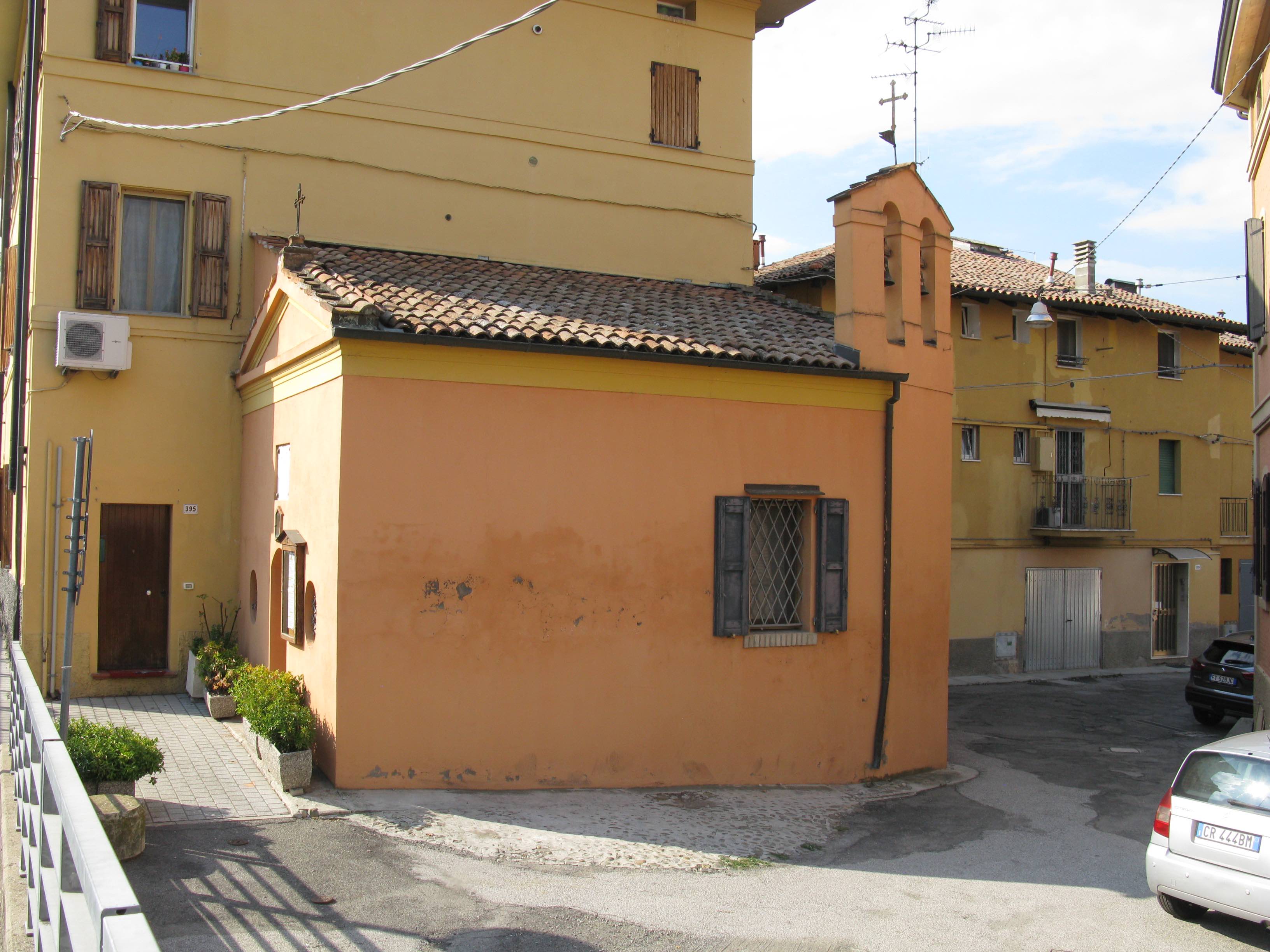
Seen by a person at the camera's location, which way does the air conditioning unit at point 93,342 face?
facing the viewer

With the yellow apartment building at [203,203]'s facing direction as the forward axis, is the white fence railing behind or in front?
in front

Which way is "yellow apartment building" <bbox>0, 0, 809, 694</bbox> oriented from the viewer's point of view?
toward the camera

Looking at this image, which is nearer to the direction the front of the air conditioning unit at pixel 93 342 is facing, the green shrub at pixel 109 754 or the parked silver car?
the green shrub

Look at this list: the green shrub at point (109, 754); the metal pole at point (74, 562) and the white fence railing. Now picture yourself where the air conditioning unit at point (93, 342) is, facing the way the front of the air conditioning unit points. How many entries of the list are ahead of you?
3

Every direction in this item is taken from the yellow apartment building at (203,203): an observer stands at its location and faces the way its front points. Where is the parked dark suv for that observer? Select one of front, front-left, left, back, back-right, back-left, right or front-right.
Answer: left

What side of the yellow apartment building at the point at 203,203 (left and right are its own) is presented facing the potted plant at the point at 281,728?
front

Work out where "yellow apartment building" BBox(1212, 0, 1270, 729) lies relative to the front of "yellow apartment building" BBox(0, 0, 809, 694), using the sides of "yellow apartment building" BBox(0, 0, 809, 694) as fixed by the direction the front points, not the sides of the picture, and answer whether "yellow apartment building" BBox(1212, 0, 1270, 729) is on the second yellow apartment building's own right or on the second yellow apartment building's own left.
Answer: on the second yellow apartment building's own left

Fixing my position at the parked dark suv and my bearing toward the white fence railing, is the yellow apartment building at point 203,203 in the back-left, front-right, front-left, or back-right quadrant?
front-right

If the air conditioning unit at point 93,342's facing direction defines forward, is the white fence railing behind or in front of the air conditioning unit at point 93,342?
in front

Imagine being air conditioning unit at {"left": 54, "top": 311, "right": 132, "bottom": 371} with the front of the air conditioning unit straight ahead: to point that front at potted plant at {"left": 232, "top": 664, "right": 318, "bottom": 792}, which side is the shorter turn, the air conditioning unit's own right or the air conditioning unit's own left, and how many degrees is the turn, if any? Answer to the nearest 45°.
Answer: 0° — it already faces it

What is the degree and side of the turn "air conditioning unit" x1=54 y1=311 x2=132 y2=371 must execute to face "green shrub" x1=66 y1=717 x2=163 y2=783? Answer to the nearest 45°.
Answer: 0° — it already faces it
